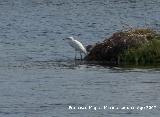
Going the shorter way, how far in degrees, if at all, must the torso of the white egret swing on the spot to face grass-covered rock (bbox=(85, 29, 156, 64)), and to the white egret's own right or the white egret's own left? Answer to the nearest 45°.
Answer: approximately 135° to the white egret's own left

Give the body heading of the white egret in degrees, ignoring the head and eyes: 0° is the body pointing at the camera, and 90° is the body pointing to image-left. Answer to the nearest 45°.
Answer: approximately 90°
